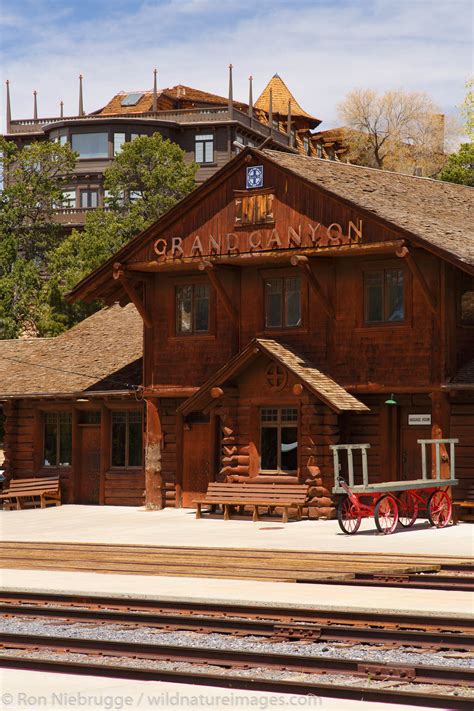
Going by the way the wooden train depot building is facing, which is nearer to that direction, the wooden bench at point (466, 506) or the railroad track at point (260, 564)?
the railroad track

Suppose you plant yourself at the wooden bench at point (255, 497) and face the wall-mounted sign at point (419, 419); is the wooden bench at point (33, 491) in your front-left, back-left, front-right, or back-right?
back-left

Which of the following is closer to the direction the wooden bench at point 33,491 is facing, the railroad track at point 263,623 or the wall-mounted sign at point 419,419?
the railroad track

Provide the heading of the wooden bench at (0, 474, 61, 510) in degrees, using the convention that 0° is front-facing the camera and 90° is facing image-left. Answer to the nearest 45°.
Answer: approximately 45°

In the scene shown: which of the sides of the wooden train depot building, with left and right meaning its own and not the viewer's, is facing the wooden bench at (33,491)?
right

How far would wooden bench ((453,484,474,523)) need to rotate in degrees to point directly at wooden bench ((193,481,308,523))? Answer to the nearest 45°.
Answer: approximately 45° to its right
